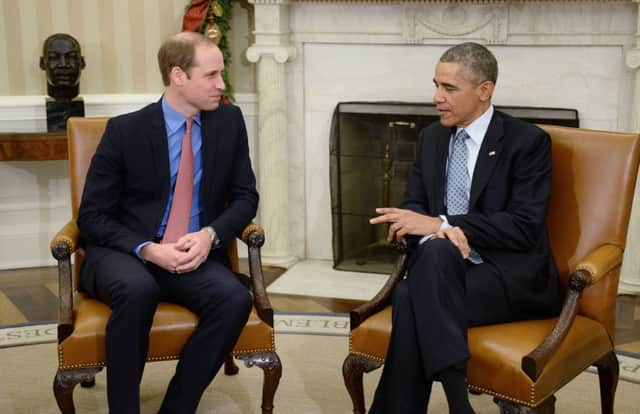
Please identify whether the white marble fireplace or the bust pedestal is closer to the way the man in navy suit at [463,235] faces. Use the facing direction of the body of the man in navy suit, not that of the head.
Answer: the bust pedestal

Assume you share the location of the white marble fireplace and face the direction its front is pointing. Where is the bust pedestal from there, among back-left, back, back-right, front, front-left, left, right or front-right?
right

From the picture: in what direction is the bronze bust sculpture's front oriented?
toward the camera

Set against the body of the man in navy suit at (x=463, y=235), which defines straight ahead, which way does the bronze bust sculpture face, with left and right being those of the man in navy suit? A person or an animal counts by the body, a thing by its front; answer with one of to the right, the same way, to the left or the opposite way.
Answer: to the left

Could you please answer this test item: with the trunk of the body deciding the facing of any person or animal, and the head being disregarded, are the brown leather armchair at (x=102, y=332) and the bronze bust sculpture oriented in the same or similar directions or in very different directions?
same or similar directions

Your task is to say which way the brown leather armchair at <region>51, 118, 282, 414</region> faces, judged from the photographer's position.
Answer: facing the viewer

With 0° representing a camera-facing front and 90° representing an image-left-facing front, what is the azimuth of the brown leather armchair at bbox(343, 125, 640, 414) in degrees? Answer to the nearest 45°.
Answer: approximately 45°

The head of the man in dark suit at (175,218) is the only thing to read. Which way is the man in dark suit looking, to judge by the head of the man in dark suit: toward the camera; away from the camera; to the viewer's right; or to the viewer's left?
to the viewer's right

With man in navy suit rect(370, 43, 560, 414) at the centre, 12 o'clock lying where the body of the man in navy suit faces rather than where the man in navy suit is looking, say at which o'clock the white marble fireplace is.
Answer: The white marble fireplace is roughly at 4 o'clock from the man in navy suit.

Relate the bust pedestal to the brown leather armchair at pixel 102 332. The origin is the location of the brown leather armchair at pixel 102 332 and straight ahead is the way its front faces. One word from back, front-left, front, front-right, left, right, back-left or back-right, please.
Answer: back

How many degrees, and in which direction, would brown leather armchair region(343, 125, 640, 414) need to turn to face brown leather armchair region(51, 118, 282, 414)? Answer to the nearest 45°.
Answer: approximately 45° to its right

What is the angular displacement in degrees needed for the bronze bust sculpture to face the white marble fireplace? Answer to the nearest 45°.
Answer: approximately 90° to its left

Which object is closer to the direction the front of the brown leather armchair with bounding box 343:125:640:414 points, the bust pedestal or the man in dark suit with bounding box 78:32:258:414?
the man in dark suit

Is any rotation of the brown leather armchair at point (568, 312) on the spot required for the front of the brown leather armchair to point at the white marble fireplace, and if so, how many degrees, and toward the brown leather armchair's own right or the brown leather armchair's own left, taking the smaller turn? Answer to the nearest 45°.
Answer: approximately 135° to the brown leather armchair's own right

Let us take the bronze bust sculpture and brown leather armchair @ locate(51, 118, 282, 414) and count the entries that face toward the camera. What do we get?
2

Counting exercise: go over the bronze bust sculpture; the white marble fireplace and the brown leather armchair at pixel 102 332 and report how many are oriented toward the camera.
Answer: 3

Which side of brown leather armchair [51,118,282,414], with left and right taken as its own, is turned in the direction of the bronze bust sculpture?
back
